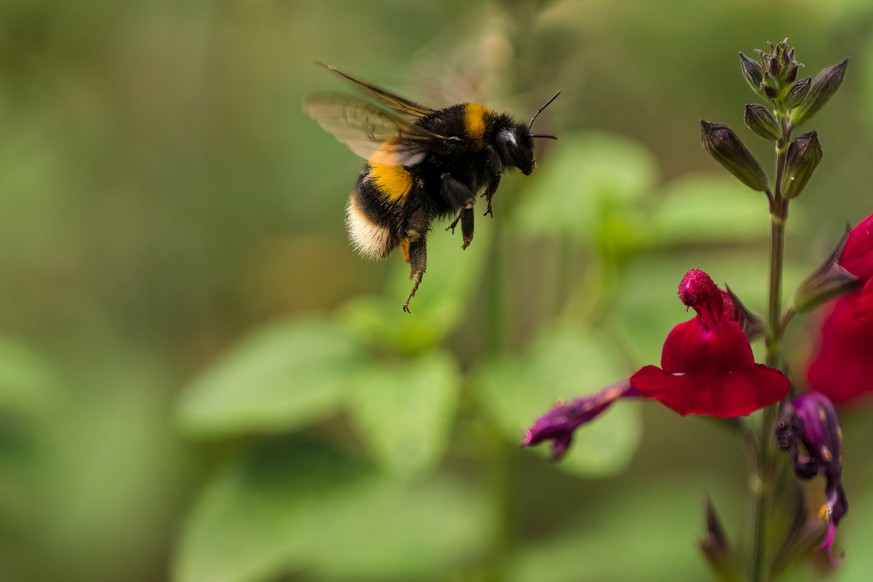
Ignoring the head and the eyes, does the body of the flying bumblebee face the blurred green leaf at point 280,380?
no

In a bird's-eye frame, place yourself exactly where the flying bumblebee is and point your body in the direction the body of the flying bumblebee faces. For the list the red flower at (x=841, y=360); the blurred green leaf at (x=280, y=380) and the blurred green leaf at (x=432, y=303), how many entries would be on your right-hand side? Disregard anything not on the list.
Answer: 0

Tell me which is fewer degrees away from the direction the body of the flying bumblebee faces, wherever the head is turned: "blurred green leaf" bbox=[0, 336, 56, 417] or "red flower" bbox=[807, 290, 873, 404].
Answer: the red flower

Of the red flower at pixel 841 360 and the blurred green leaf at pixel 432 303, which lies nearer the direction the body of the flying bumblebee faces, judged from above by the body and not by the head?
the red flower

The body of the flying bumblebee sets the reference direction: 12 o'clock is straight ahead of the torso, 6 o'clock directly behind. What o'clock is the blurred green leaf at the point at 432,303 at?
The blurred green leaf is roughly at 9 o'clock from the flying bumblebee.

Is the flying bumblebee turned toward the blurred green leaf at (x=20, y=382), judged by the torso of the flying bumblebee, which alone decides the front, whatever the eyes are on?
no

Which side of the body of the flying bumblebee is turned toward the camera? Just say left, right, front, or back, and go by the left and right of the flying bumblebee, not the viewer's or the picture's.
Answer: right

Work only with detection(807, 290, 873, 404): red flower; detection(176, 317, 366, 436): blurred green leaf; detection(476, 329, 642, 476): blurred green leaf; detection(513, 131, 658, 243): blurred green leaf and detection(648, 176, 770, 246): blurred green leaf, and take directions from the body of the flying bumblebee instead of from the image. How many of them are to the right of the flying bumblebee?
0

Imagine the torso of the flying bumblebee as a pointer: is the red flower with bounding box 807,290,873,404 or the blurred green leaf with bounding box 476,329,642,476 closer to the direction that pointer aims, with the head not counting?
the red flower
